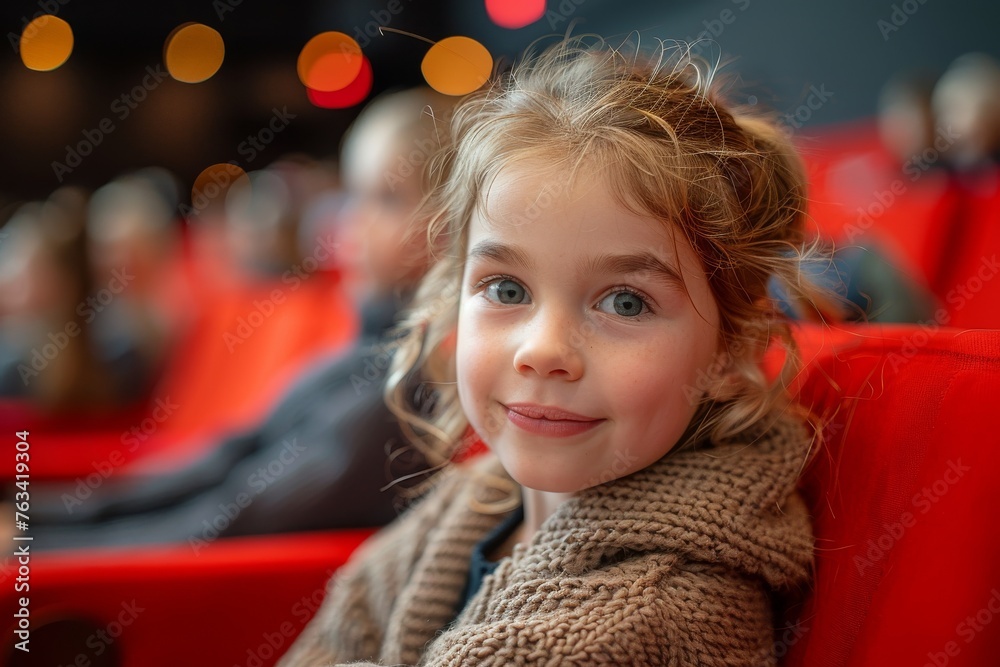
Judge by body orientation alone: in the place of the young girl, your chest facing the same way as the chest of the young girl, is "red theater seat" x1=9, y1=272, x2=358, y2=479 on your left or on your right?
on your right

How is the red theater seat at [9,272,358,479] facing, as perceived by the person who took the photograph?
facing the viewer and to the left of the viewer

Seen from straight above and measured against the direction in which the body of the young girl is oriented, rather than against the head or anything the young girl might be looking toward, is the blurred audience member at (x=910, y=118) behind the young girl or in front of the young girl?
behind

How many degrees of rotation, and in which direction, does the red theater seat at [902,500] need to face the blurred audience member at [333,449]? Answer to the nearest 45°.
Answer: approximately 90° to its right

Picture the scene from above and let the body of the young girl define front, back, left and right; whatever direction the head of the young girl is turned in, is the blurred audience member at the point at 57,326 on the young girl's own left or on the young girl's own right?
on the young girl's own right

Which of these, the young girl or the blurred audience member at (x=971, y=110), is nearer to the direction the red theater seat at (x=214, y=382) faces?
the young girl

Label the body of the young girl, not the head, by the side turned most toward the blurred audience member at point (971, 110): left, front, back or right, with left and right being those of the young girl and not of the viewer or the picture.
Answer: back
